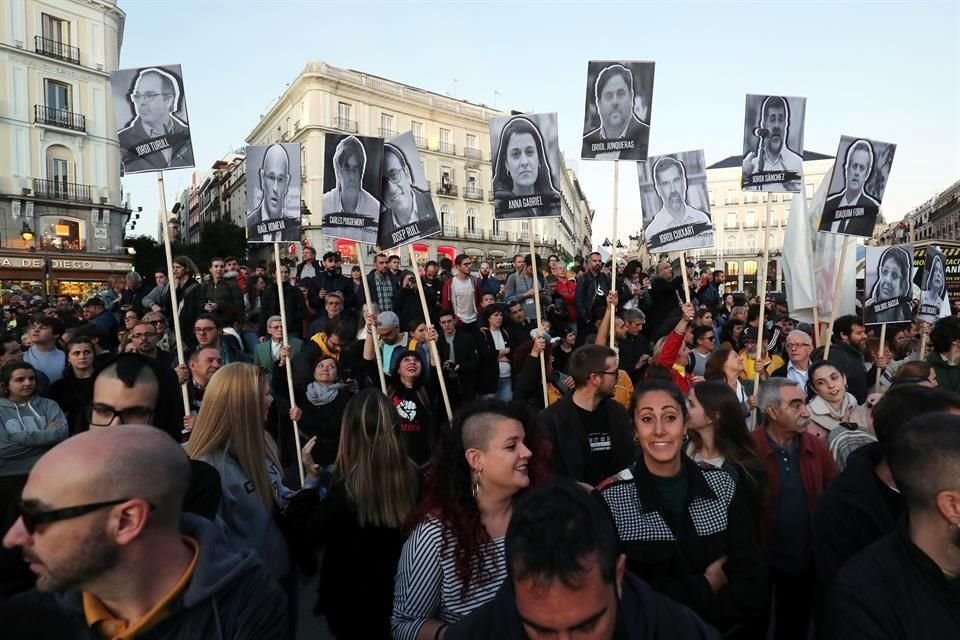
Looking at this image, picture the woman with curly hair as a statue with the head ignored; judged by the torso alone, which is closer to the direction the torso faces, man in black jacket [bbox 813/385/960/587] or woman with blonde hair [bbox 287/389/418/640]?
the man in black jacket

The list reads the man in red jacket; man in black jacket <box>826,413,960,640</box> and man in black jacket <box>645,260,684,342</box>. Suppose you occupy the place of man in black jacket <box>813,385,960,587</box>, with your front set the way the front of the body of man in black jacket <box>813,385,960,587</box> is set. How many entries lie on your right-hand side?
1

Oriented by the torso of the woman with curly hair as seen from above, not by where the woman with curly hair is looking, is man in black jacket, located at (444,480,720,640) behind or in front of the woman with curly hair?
in front

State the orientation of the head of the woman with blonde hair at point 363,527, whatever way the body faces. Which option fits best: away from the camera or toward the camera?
away from the camera

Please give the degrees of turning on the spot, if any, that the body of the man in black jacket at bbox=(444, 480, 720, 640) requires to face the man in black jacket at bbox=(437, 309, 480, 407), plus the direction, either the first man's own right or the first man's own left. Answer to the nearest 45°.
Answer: approximately 180°

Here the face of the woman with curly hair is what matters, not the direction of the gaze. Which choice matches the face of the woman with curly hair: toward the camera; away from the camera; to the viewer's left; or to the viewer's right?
to the viewer's right

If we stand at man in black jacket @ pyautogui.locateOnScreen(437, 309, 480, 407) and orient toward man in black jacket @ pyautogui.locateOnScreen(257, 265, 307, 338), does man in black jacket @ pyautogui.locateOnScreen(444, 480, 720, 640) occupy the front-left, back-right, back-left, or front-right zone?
back-left

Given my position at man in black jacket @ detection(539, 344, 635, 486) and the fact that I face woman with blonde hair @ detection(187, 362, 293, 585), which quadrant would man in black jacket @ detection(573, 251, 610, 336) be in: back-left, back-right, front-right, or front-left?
back-right
